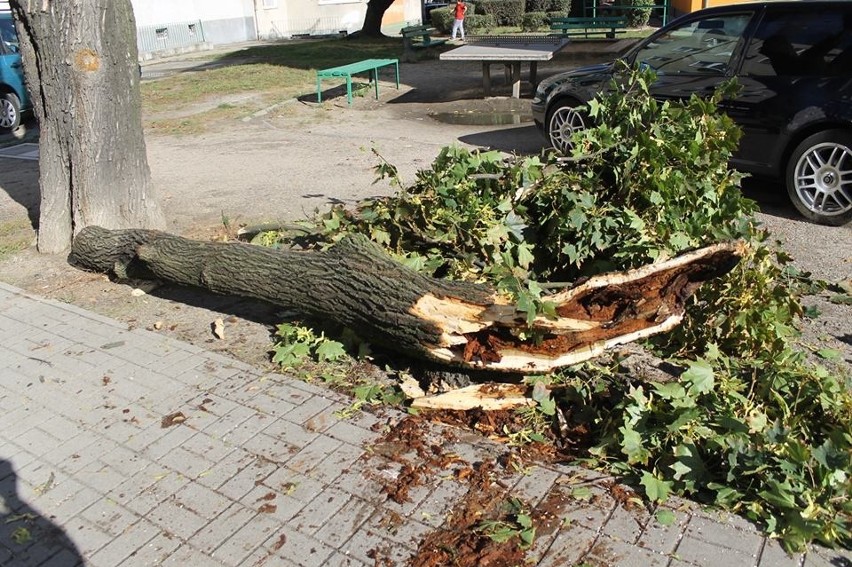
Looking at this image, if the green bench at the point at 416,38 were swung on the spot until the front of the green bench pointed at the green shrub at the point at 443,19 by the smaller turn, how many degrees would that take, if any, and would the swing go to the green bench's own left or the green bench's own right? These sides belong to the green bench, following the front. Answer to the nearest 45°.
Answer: approximately 135° to the green bench's own left

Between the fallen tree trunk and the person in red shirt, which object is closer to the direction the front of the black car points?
the person in red shirt

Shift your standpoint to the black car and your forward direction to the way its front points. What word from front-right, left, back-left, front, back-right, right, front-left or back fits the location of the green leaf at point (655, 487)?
back-left

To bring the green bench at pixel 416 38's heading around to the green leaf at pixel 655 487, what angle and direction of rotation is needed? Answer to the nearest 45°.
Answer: approximately 45° to its right

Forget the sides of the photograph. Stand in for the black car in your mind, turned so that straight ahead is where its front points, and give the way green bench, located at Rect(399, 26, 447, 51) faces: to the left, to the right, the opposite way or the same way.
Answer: the opposite way

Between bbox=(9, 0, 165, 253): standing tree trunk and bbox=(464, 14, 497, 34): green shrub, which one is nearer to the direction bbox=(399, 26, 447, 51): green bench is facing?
the standing tree trunk

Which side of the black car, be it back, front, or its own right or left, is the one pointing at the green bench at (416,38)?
front

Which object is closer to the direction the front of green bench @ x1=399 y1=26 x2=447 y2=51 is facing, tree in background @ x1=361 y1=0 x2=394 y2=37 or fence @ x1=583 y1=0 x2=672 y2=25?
the fence

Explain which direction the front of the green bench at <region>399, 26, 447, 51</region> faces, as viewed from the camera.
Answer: facing the viewer and to the right of the viewer

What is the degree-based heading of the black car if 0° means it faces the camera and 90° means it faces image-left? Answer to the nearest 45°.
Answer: approximately 135°

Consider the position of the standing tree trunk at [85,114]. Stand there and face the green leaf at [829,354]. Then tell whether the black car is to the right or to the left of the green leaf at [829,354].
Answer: left

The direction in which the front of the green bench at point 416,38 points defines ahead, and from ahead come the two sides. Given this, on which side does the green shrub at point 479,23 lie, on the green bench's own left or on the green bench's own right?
on the green bench's own left
